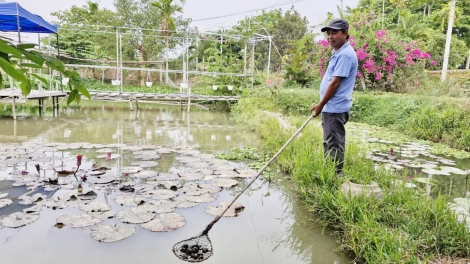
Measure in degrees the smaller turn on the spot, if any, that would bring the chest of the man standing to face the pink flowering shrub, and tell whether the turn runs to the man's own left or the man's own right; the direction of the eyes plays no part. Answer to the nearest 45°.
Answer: approximately 90° to the man's own right

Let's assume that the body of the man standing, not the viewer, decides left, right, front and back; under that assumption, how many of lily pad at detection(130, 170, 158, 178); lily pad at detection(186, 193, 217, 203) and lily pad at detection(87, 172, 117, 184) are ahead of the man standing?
3

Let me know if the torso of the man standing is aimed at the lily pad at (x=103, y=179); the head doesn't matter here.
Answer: yes

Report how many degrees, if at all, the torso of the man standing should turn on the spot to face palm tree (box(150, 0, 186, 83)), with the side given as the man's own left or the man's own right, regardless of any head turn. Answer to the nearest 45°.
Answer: approximately 45° to the man's own right

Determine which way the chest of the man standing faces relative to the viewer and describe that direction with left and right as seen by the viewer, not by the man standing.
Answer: facing to the left of the viewer
